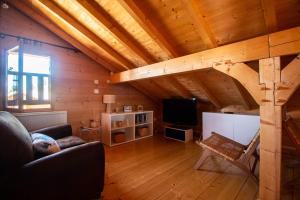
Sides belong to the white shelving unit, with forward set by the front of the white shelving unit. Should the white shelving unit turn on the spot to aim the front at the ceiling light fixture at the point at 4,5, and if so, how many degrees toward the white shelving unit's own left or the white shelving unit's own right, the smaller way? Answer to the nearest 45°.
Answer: approximately 90° to the white shelving unit's own right

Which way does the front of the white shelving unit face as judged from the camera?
facing the viewer and to the right of the viewer

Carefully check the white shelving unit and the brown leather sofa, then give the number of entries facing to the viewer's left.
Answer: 0

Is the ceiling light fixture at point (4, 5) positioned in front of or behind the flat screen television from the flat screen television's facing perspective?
in front

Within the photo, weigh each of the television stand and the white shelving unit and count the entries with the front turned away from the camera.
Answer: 0

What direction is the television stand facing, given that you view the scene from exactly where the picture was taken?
facing the viewer and to the left of the viewer

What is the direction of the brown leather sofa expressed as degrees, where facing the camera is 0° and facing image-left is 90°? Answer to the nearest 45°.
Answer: approximately 225°

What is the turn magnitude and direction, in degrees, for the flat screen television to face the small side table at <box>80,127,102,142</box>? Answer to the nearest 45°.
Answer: approximately 45° to its right

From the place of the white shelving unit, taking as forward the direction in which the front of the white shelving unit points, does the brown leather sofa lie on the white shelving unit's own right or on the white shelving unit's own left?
on the white shelving unit's own right

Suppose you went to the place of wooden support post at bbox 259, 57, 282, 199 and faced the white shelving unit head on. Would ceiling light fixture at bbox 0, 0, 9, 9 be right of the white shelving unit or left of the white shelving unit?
left

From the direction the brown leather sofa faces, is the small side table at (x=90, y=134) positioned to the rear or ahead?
ahead
